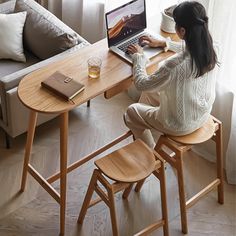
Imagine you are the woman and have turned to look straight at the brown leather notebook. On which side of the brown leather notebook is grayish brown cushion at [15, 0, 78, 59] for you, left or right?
right

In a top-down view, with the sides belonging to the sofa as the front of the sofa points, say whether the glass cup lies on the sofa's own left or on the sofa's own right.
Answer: on the sofa's own left

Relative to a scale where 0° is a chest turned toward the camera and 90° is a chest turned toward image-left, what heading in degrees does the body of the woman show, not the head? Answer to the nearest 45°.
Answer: approximately 135°

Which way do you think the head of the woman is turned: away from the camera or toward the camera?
away from the camera

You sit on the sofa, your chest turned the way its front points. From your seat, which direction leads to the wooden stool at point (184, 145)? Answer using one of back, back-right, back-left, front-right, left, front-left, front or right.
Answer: left

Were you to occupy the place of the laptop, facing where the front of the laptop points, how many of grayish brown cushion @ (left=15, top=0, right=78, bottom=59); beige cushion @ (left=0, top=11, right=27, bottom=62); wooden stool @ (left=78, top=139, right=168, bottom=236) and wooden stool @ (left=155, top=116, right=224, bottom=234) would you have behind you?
2

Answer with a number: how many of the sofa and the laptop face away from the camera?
0

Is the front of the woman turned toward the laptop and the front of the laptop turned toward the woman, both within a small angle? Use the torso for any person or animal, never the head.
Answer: yes

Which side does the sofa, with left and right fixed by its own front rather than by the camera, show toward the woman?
left

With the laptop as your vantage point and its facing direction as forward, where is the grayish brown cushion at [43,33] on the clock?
The grayish brown cushion is roughly at 6 o'clock from the laptop.

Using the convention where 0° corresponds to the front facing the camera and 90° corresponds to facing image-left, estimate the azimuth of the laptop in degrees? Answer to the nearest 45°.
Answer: approximately 315°

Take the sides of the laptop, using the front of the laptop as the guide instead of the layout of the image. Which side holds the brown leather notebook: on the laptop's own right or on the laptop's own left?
on the laptop's own right

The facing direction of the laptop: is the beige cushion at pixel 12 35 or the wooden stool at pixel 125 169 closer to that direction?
the wooden stool
